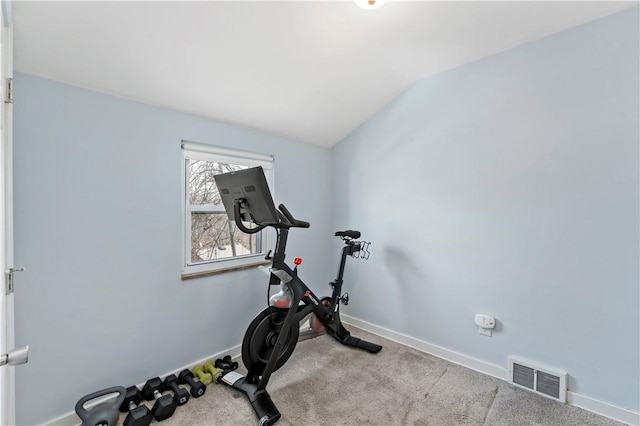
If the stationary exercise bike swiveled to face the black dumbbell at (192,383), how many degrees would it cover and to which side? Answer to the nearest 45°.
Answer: approximately 45° to its right

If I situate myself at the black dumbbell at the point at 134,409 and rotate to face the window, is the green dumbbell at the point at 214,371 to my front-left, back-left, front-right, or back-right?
front-right

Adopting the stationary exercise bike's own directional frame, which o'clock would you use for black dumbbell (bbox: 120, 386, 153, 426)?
The black dumbbell is roughly at 1 o'clock from the stationary exercise bike.

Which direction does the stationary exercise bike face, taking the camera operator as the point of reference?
facing the viewer and to the left of the viewer

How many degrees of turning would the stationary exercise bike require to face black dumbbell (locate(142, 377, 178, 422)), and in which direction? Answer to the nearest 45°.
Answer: approximately 45° to its right

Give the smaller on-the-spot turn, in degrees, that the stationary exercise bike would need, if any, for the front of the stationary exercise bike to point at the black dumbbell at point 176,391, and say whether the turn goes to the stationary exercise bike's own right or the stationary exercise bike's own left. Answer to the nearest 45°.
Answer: approximately 45° to the stationary exercise bike's own right

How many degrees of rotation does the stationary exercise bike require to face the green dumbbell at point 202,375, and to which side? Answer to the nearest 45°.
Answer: approximately 45° to its right
